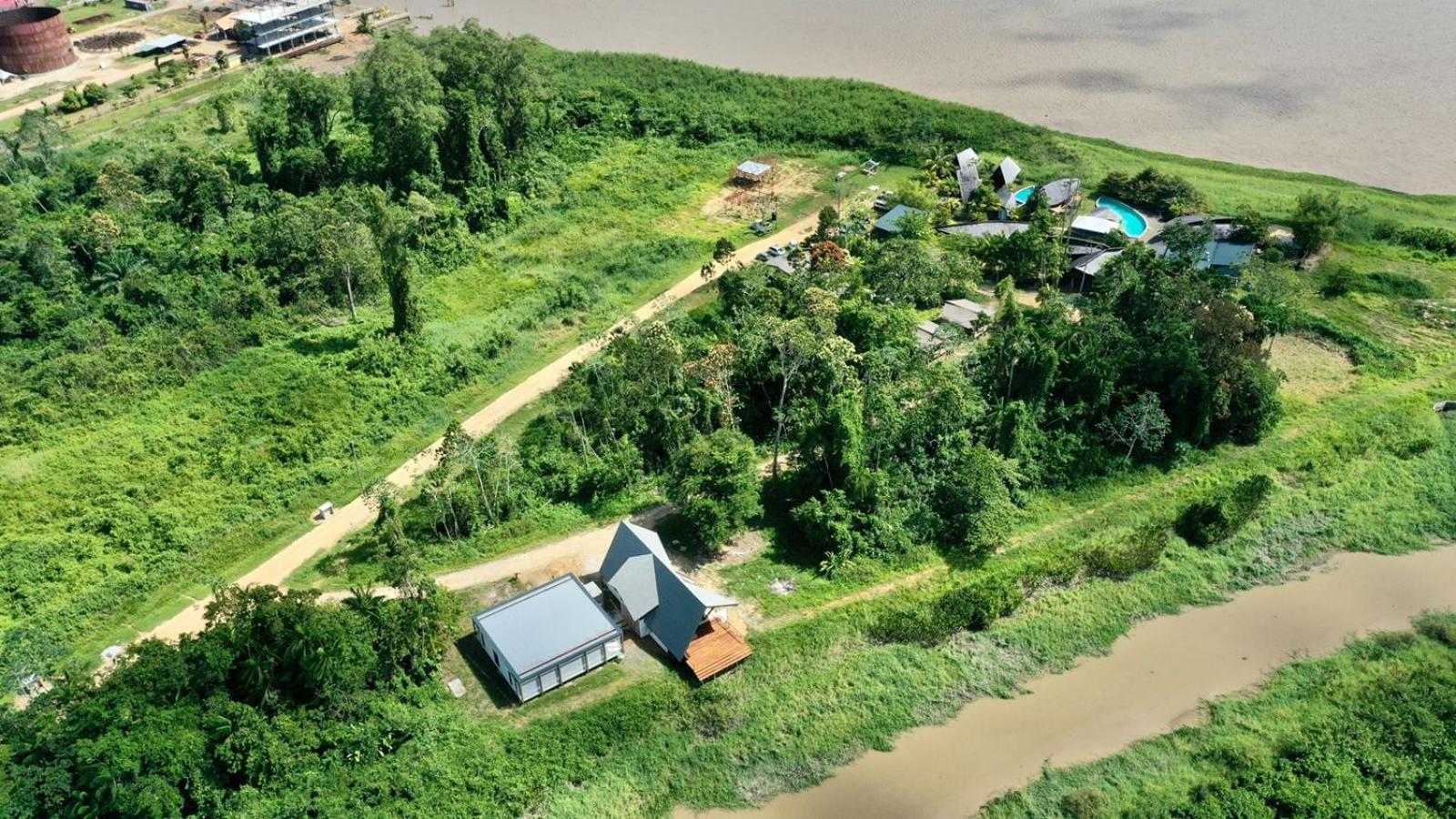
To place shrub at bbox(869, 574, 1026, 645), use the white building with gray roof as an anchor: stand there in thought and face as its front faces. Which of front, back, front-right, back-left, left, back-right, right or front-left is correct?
front-left

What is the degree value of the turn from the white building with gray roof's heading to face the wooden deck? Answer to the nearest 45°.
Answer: approximately 45° to its left

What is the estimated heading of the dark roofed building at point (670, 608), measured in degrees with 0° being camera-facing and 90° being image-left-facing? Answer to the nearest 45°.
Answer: approximately 315°

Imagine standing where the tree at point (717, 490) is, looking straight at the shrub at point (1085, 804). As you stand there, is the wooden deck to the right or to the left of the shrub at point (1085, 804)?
right

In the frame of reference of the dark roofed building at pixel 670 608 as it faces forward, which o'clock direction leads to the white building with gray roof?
The white building with gray roof is roughly at 4 o'clock from the dark roofed building.

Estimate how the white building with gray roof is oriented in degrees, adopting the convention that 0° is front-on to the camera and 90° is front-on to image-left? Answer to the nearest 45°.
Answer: approximately 315°

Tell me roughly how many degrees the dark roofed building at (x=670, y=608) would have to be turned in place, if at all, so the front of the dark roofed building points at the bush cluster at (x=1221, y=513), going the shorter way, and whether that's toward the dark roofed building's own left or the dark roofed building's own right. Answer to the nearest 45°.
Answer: approximately 45° to the dark roofed building's own left

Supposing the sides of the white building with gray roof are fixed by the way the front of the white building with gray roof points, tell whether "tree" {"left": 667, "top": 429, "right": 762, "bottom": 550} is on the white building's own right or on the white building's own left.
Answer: on the white building's own left
